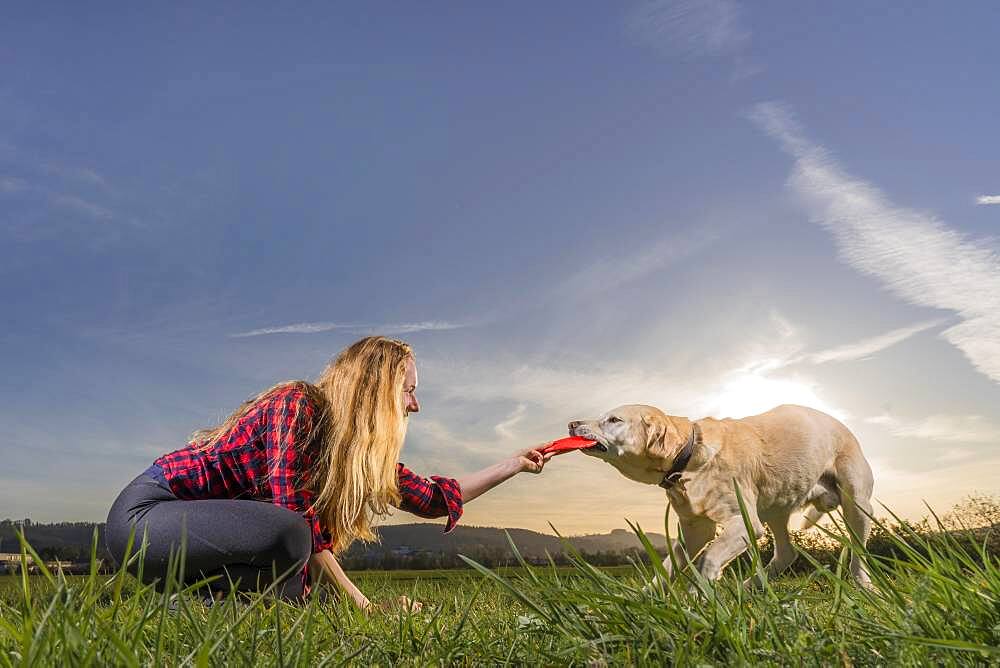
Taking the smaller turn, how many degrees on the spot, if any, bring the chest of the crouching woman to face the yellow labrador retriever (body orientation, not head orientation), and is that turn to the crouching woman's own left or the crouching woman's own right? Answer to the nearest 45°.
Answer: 0° — they already face it

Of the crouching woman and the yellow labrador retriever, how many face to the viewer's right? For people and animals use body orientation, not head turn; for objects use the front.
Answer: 1

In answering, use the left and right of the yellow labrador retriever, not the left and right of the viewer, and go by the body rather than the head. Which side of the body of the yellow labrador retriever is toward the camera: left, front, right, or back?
left

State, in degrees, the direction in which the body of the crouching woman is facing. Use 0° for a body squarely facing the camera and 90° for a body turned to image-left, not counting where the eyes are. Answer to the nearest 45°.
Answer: approximately 270°

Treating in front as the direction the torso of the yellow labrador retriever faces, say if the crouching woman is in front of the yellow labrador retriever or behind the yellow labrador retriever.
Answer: in front

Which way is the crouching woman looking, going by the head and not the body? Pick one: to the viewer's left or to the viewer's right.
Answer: to the viewer's right
